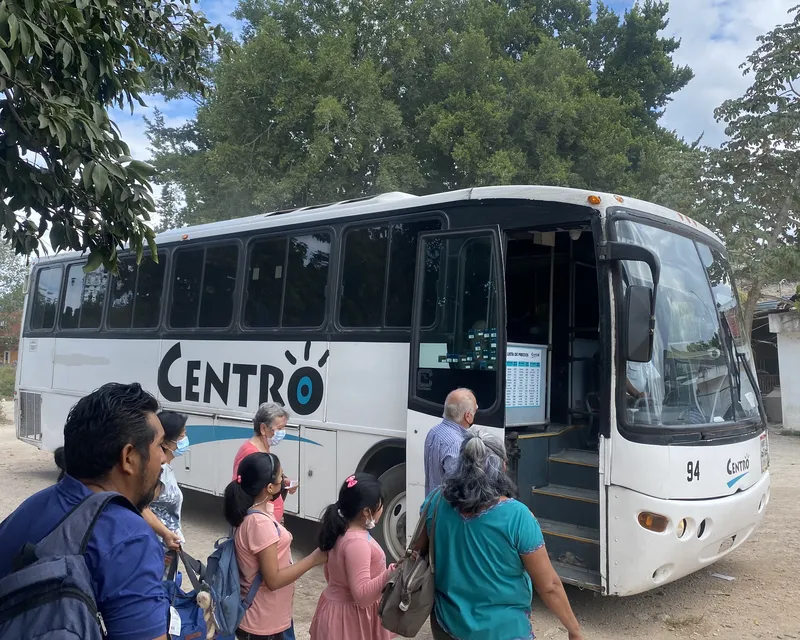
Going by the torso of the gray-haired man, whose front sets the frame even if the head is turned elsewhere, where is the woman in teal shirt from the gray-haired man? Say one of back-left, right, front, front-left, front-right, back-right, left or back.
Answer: back-right

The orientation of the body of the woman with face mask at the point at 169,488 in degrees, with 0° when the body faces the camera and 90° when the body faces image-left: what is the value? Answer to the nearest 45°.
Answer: approximately 270°

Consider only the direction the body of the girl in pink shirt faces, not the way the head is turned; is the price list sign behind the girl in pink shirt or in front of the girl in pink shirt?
in front

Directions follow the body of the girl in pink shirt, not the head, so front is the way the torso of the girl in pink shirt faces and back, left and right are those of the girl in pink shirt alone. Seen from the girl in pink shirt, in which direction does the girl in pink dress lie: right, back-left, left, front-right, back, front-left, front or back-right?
front-right

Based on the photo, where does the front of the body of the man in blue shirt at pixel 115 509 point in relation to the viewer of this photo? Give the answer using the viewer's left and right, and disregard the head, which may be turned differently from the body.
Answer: facing away from the viewer and to the right of the viewer

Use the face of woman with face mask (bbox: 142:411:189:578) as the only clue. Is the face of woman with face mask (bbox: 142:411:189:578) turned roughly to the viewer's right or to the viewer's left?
to the viewer's right

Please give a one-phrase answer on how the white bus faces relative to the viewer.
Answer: facing the viewer and to the right of the viewer

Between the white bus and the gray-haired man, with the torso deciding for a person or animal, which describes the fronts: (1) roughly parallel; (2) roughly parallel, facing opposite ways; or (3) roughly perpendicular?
roughly perpendicular

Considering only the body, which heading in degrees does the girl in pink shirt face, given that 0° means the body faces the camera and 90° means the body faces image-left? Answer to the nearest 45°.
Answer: approximately 270°

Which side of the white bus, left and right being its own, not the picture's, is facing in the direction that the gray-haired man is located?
right

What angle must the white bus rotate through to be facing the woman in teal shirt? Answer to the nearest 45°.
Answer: approximately 45° to its right

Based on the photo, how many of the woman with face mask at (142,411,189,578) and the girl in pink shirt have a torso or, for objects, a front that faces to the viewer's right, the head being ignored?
2
